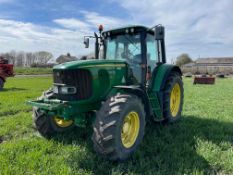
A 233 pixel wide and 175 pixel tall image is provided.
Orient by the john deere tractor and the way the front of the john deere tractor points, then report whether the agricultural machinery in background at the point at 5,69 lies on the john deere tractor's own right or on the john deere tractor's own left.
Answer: on the john deere tractor's own right

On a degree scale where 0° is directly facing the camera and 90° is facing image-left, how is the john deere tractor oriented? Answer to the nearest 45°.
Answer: approximately 45°

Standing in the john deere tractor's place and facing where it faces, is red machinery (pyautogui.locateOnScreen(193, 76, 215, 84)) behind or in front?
behind
